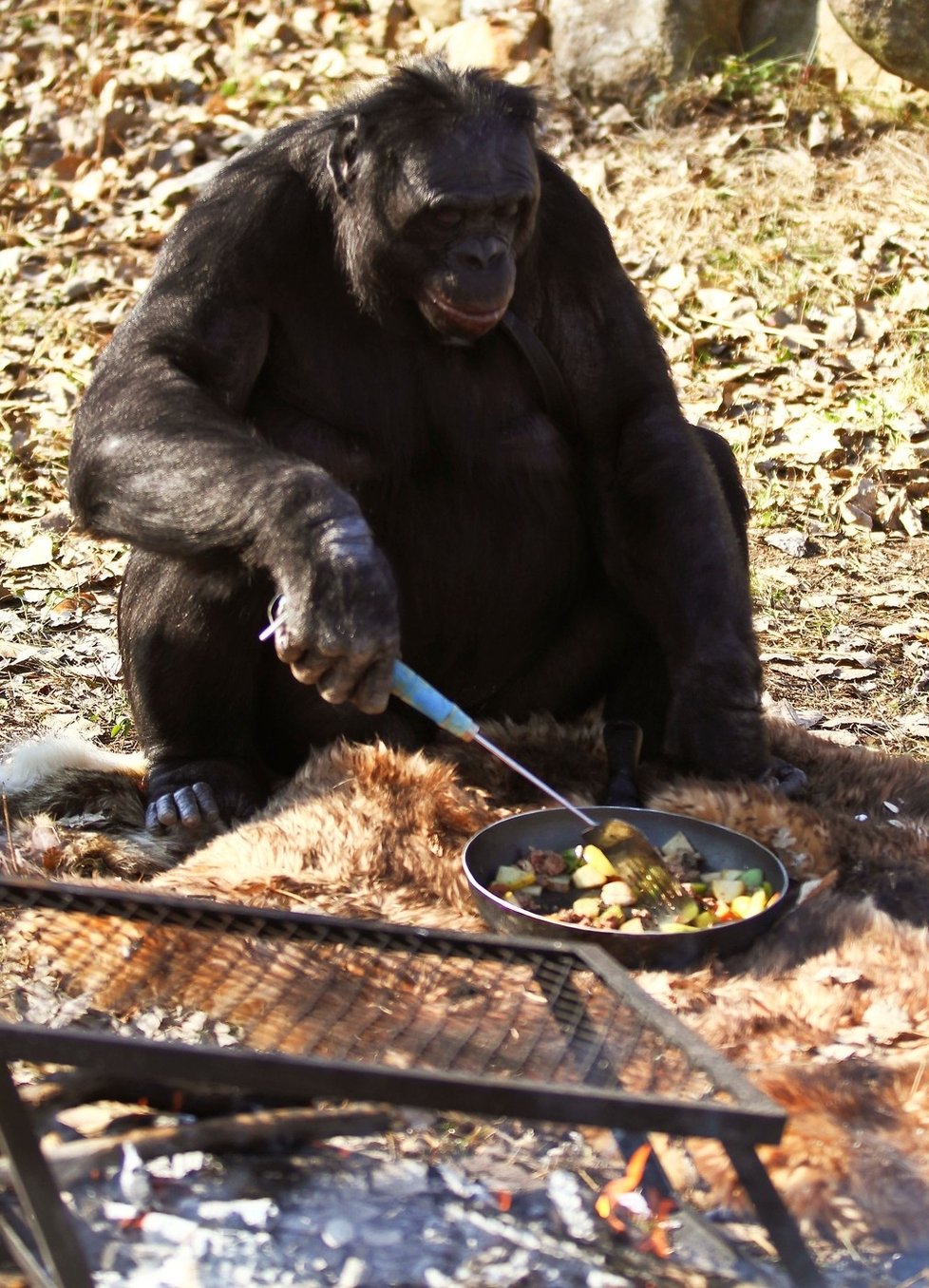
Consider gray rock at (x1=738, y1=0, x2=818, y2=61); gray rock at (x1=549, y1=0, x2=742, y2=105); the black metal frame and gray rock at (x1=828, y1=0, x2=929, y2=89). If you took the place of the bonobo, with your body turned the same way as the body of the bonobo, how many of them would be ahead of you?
1

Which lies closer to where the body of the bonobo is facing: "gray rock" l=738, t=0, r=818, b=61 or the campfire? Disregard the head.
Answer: the campfire

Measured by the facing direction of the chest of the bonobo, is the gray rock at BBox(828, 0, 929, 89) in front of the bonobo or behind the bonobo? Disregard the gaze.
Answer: behind

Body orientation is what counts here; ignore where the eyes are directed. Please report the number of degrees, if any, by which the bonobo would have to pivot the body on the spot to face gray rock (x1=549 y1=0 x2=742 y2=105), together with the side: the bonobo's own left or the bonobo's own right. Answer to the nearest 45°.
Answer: approximately 180°

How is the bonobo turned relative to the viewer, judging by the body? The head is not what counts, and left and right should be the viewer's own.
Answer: facing the viewer

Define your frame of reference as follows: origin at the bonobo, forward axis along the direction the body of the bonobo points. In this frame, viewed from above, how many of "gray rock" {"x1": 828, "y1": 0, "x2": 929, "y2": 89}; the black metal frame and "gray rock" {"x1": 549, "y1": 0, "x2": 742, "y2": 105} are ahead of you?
1

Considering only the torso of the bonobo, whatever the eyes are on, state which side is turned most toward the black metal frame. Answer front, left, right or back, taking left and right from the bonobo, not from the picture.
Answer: front

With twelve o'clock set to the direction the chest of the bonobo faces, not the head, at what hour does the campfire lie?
The campfire is roughly at 12 o'clock from the bonobo.

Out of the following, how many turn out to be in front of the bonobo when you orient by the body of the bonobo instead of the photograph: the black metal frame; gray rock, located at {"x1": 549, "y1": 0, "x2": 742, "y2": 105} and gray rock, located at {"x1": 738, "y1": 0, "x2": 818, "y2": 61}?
1

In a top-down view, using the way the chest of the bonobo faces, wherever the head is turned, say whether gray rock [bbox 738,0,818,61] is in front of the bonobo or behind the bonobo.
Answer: behind
